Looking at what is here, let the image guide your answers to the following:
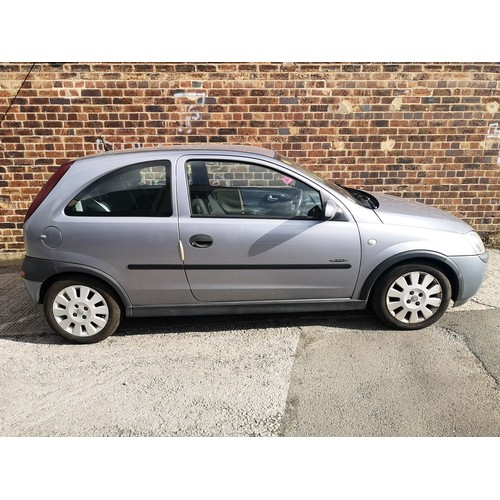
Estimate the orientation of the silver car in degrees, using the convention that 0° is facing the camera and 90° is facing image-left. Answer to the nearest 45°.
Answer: approximately 270°

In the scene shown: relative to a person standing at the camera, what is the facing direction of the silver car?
facing to the right of the viewer
